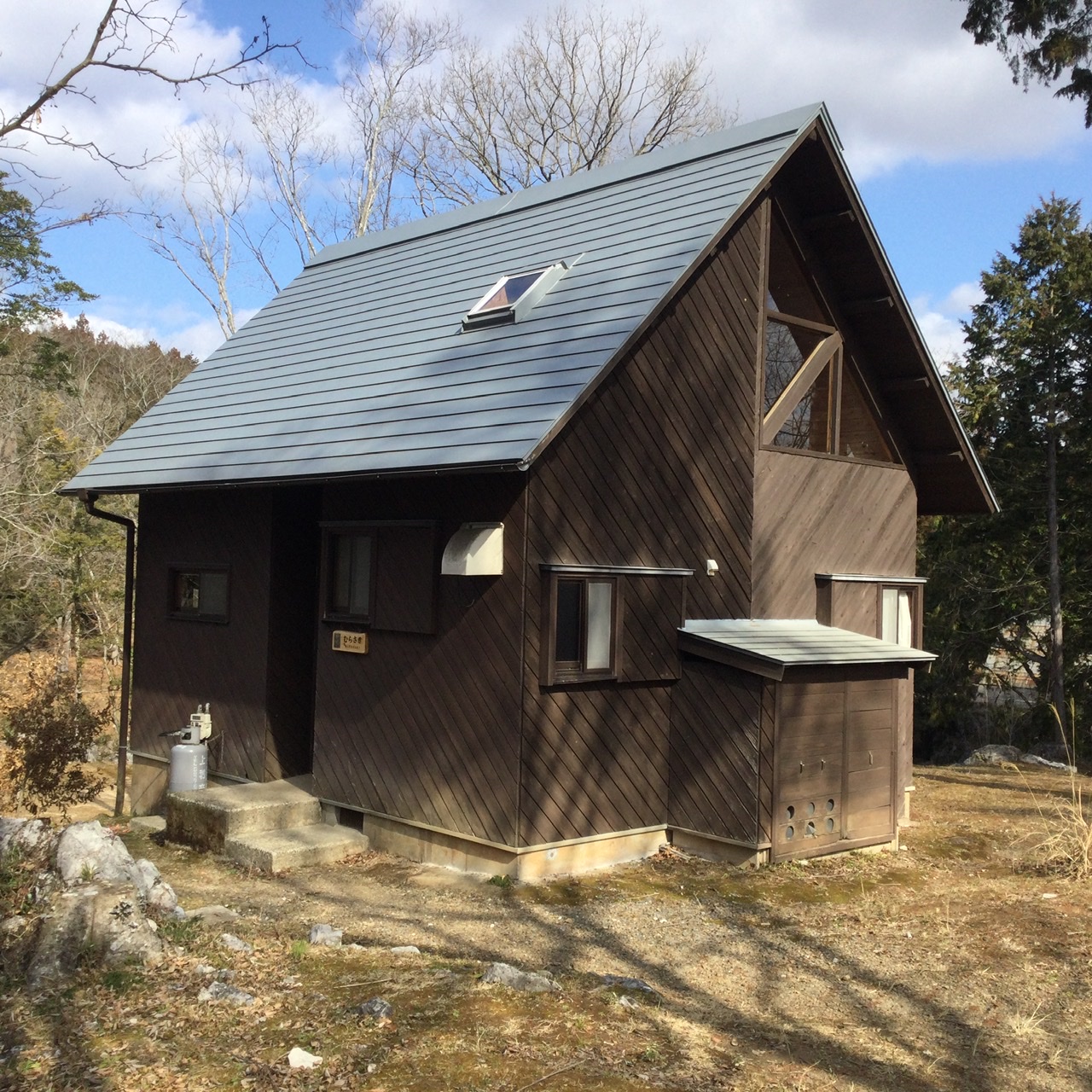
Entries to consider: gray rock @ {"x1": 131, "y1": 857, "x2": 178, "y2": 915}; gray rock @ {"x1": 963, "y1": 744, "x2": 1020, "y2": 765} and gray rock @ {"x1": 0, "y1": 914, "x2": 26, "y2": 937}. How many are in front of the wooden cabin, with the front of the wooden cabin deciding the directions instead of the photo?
2

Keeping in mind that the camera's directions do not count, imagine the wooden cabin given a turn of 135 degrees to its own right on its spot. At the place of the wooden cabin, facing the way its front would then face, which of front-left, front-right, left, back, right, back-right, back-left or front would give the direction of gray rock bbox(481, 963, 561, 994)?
back

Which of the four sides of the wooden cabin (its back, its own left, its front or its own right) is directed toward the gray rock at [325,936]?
front

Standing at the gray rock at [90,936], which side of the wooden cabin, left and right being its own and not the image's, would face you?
front

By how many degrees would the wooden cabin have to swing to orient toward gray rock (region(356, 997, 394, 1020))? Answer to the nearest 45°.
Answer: approximately 45° to its left

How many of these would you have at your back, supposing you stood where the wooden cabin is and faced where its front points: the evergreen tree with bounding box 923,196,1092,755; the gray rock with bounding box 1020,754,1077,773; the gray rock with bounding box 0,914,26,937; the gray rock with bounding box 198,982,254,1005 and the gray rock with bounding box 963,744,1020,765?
3

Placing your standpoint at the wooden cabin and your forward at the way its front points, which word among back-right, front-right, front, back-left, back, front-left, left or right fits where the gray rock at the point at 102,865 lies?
front

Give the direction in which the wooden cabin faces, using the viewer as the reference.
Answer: facing the viewer and to the left of the viewer

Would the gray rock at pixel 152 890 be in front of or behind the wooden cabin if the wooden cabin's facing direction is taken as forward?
in front

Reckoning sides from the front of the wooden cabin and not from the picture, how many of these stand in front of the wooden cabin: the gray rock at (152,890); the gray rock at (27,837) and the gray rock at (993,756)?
2

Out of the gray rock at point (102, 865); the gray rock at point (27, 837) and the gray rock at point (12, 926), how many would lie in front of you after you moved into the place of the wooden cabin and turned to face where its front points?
3

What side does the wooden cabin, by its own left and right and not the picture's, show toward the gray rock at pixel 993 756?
back

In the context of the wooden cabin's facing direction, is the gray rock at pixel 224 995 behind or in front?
in front

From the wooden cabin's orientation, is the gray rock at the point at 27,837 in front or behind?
in front

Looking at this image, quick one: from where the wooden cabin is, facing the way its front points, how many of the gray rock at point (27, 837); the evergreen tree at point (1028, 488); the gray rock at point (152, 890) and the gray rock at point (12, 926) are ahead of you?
3

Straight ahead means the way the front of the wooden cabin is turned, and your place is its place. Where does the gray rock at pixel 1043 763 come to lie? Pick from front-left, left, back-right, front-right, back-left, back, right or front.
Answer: back
